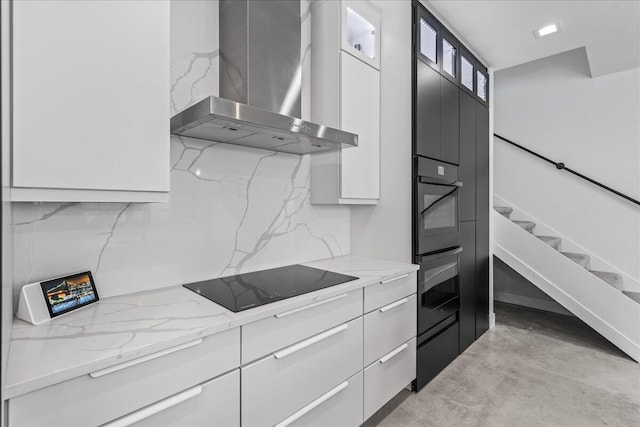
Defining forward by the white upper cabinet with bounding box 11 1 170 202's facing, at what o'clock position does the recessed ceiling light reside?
The recessed ceiling light is roughly at 9 o'clock from the white upper cabinet.

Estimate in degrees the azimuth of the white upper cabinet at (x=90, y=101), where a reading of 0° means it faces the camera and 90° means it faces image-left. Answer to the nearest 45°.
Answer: approximately 0°

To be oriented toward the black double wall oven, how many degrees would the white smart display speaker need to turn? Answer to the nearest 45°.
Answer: approximately 45° to its left

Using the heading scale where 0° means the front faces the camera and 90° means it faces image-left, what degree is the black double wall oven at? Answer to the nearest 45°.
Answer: approximately 315°

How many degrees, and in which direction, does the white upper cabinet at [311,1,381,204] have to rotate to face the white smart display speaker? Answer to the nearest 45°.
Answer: approximately 90° to its right

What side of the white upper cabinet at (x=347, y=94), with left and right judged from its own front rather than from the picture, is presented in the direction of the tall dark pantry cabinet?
left

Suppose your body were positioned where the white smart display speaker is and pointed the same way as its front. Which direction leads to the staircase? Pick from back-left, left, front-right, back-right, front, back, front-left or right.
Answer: front-left

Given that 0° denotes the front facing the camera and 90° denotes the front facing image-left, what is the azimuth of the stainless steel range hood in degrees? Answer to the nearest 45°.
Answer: approximately 315°

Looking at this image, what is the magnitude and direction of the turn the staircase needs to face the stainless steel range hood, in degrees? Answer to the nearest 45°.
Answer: approximately 90° to its right
